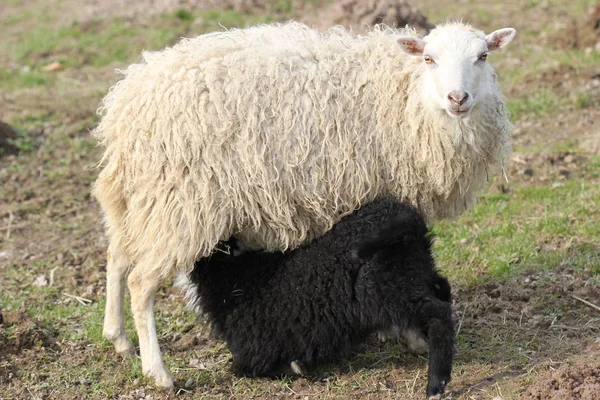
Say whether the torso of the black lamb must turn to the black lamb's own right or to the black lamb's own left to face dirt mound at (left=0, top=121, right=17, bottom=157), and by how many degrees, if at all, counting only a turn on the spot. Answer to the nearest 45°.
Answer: approximately 45° to the black lamb's own right

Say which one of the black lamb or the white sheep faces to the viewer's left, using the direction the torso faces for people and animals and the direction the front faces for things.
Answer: the black lamb

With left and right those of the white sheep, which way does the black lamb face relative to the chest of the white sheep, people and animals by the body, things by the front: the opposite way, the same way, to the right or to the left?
the opposite way

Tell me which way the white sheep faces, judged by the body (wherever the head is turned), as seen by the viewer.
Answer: to the viewer's right

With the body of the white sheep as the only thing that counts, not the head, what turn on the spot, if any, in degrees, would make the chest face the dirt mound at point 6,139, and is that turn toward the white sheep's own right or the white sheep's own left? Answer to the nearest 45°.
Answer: approximately 135° to the white sheep's own left

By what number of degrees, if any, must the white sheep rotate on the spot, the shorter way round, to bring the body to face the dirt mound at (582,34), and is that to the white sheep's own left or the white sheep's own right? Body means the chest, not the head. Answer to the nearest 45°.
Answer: approximately 45° to the white sheep's own left

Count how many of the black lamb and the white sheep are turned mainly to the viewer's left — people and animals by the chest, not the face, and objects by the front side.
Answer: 1

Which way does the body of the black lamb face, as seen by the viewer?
to the viewer's left

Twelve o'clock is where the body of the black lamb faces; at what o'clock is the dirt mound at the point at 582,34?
The dirt mound is roughly at 4 o'clock from the black lamb.
